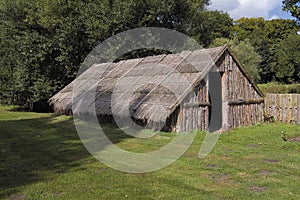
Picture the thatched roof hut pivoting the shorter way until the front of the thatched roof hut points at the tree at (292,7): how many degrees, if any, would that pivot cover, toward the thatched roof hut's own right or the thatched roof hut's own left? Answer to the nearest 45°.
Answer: approximately 90° to the thatched roof hut's own left

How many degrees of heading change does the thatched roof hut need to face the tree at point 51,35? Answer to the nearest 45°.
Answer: approximately 180°

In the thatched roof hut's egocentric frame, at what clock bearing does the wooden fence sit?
The wooden fence is roughly at 10 o'clock from the thatched roof hut.

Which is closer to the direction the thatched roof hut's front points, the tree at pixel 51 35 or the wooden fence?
the wooden fence

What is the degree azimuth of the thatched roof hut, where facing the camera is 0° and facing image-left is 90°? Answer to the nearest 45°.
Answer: approximately 315°
